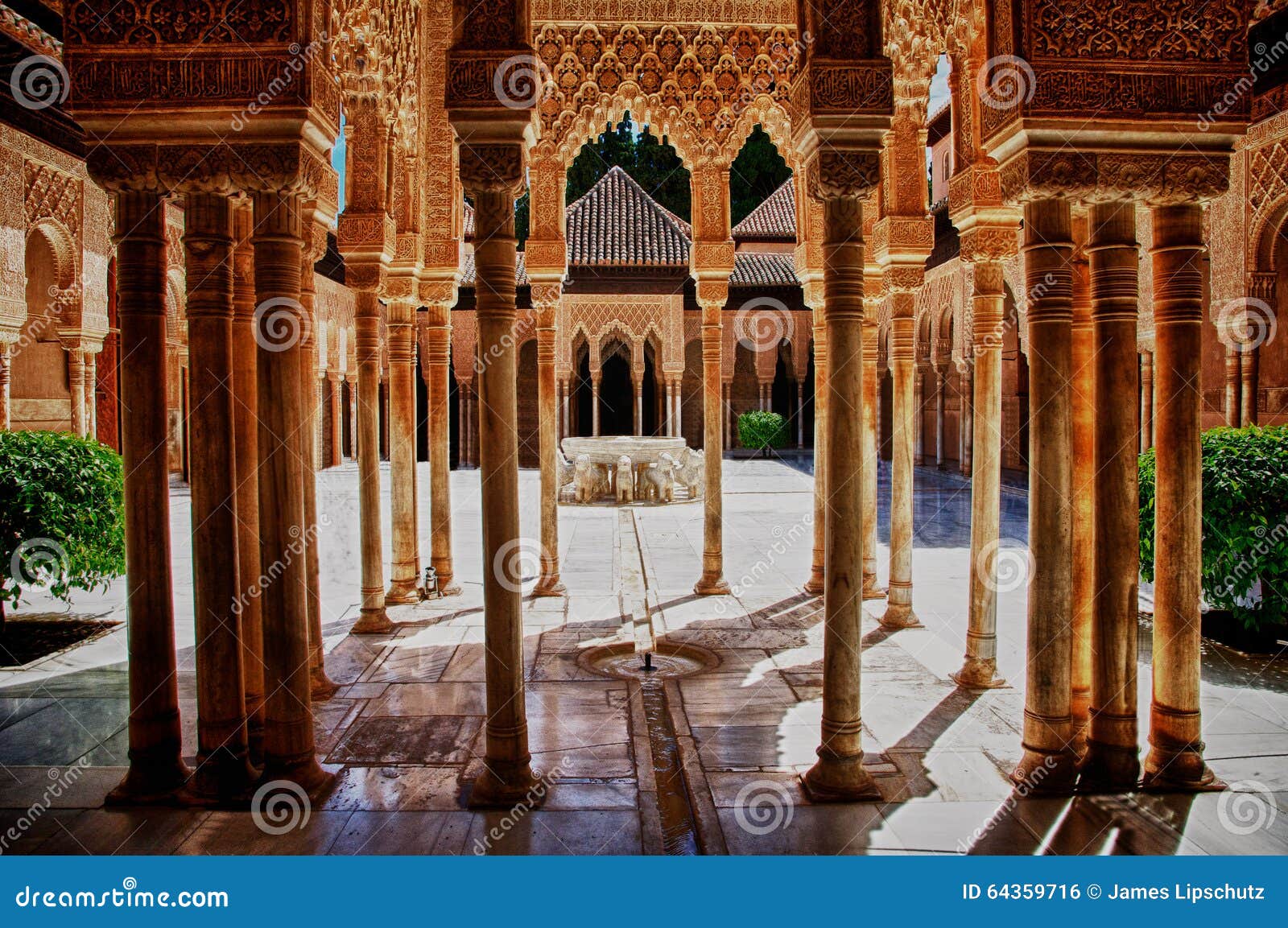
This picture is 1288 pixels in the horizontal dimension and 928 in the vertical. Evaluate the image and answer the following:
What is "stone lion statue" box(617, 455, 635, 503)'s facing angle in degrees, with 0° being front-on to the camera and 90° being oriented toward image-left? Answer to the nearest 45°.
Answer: approximately 0°

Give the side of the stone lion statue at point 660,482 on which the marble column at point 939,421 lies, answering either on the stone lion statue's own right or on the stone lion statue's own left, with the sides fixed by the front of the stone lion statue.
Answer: on the stone lion statue's own left

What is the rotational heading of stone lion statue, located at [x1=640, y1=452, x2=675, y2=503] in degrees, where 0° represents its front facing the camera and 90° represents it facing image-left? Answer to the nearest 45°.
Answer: approximately 315°

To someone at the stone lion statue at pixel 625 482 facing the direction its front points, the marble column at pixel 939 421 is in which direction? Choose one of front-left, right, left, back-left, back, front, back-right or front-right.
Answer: back-left

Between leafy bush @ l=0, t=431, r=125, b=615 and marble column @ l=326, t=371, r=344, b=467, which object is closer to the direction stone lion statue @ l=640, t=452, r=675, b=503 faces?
the leafy bush

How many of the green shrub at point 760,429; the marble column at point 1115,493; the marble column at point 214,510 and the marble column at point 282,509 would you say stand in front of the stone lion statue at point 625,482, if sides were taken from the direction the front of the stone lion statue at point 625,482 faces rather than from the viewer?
3

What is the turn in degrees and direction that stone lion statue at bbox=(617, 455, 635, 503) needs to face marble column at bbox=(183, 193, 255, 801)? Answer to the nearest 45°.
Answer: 0° — it already faces it
